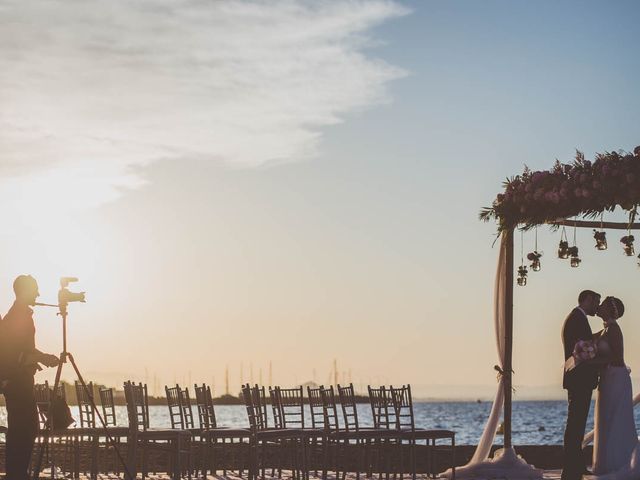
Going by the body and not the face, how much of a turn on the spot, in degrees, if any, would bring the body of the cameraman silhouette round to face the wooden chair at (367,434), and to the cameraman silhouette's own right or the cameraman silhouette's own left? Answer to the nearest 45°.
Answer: approximately 45° to the cameraman silhouette's own left

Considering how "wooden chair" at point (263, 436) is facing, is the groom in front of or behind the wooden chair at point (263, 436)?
in front

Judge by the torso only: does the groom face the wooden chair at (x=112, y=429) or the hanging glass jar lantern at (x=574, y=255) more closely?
the hanging glass jar lantern

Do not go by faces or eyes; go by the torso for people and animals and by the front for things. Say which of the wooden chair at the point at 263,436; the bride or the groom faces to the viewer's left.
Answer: the bride

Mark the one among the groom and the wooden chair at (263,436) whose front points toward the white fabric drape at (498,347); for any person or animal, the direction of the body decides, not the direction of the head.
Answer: the wooden chair

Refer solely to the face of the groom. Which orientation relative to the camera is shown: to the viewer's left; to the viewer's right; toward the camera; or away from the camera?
to the viewer's right

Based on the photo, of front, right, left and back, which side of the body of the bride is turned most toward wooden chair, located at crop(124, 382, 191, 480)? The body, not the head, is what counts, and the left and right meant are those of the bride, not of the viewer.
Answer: front

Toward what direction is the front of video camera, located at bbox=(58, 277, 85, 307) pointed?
to the viewer's right

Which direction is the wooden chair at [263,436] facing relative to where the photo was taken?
to the viewer's right

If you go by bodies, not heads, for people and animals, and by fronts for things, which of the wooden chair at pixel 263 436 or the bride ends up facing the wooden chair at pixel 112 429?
the bride

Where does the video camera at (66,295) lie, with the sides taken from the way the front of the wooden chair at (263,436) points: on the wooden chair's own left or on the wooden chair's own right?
on the wooden chair's own right

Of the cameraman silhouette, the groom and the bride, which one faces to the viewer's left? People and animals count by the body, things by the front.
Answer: the bride

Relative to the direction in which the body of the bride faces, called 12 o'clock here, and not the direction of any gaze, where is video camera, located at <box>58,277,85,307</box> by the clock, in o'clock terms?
The video camera is roughly at 11 o'clock from the bride.

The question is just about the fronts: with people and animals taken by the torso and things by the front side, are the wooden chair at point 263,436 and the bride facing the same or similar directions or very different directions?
very different directions

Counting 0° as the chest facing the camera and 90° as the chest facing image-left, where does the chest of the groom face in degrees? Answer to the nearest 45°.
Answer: approximately 270°

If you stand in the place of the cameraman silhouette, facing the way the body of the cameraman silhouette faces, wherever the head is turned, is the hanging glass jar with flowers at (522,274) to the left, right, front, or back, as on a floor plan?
front

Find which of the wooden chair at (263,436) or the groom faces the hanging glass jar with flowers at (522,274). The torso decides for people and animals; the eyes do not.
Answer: the wooden chair

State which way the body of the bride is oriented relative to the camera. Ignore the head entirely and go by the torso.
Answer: to the viewer's left

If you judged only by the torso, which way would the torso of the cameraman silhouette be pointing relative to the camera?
to the viewer's right

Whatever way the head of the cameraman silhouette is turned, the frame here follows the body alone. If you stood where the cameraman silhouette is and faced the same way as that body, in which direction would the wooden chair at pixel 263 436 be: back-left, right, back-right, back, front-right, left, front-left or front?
front-left

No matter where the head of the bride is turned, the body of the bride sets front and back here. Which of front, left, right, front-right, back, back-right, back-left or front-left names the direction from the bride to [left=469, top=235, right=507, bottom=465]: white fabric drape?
front-right
